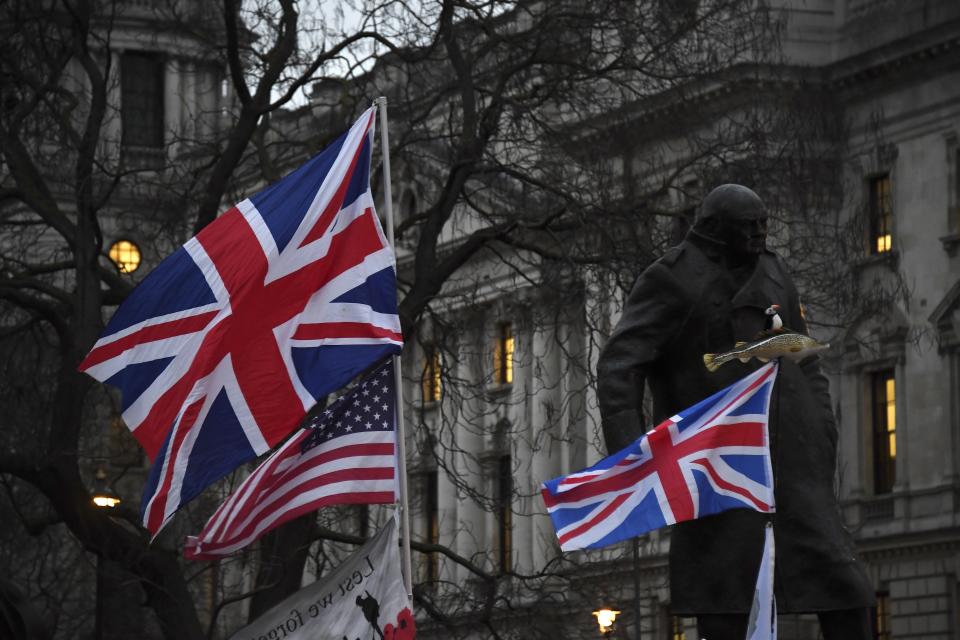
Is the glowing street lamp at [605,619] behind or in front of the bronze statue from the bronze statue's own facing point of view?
behind

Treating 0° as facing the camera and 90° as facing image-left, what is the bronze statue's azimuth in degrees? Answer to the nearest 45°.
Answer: approximately 315°

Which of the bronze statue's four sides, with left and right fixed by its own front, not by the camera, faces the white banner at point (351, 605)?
right

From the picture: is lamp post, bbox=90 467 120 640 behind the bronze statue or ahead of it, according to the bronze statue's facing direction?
behind
